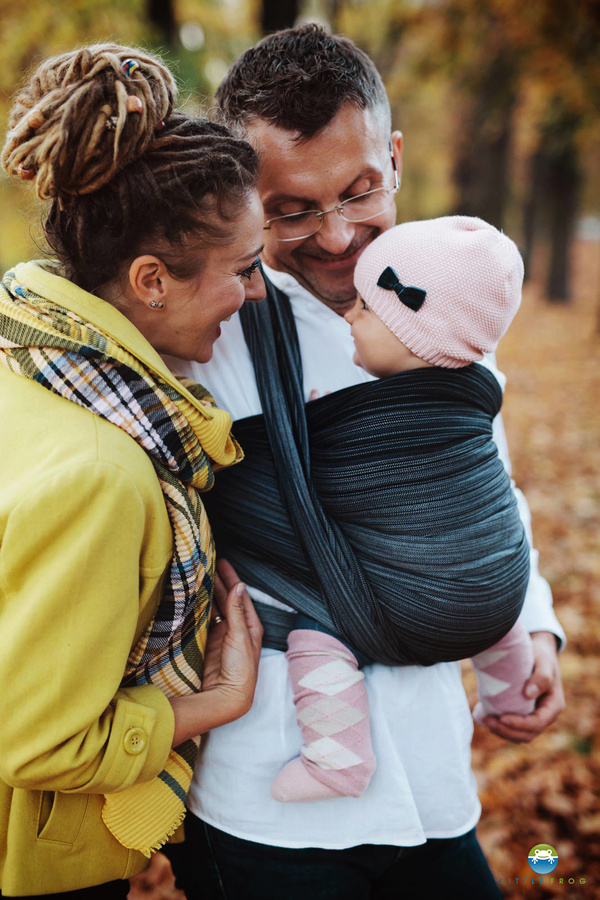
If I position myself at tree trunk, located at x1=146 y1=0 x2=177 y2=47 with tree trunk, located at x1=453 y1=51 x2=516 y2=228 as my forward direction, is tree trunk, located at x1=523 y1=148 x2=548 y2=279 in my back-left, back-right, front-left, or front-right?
front-left

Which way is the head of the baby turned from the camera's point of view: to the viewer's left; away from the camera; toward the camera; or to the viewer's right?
to the viewer's left

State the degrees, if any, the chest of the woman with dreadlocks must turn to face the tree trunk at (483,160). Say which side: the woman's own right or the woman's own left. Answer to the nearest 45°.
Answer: approximately 45° to the woman's own left

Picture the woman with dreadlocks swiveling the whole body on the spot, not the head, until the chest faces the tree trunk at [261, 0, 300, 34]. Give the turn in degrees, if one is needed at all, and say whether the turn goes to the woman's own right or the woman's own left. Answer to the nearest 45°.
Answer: approximately 90° to the woman's own left

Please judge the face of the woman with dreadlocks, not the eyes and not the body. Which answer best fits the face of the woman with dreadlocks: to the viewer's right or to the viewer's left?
to the viewer's right

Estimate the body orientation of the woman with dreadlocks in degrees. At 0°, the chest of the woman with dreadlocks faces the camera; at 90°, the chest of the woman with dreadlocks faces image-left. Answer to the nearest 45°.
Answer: approximately 270°

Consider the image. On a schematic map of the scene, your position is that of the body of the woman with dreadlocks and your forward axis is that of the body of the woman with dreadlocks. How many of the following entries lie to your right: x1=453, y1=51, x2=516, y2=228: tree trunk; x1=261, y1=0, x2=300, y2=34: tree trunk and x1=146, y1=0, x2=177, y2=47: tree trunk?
0

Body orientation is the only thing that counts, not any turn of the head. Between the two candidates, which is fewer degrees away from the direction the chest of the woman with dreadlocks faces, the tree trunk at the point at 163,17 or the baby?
the baby

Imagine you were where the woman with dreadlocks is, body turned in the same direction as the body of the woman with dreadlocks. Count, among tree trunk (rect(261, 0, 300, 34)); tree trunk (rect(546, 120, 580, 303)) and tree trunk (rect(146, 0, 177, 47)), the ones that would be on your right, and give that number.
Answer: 0
